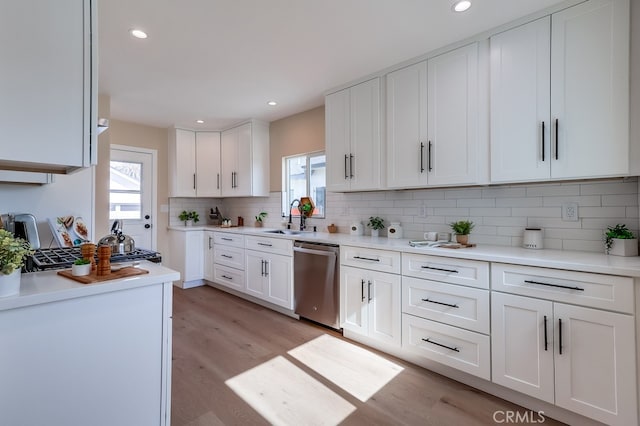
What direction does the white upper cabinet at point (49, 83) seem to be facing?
to the viewer's right

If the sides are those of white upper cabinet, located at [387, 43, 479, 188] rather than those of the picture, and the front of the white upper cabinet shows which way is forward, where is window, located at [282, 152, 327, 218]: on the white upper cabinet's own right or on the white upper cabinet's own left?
on the white upper cabinet's own right

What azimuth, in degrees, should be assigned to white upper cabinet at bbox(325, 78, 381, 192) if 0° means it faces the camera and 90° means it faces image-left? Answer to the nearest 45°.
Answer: approximately 45°

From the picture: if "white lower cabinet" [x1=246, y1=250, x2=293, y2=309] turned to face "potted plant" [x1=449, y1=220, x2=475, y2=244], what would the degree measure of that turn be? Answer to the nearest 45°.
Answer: approximately 90° to its left

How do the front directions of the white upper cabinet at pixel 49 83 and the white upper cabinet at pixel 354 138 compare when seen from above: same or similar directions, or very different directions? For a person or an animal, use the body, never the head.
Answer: very different directions

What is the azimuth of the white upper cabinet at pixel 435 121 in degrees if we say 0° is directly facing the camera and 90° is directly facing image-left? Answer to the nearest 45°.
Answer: approximately 45°

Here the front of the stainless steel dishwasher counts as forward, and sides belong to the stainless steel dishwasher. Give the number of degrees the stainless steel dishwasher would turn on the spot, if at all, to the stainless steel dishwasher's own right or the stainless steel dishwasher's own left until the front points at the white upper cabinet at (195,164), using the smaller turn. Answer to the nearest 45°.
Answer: approximately 90° to the stainless steel dishwasher's own right

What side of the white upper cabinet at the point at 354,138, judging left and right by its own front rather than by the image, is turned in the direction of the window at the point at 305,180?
right

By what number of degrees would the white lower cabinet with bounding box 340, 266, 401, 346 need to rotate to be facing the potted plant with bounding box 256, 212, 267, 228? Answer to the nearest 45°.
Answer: approximately 90° to its right
